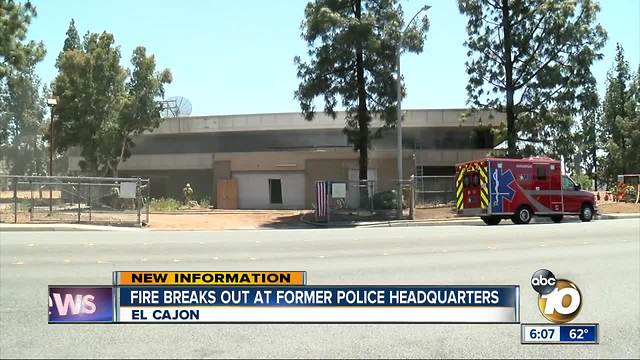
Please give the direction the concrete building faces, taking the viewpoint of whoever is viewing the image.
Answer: facing the viewer

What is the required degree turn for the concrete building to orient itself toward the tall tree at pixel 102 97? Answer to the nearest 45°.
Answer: approximately 90° to its right

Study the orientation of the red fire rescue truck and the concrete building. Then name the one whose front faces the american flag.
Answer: the concrete building

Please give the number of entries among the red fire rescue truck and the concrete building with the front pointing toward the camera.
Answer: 1

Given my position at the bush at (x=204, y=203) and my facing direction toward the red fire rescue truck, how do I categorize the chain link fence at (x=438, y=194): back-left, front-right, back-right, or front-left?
front-left

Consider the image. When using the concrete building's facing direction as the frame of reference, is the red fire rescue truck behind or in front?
in front

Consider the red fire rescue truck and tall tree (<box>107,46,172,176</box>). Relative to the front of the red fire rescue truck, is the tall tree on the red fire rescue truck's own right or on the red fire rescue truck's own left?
on the red fire rescue truck's own left

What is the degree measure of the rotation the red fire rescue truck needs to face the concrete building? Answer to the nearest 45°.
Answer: approximately 90° to its left

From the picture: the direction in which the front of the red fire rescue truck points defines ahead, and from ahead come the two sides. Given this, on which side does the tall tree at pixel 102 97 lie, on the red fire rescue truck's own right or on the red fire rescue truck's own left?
on the red fire rescue truck's own left

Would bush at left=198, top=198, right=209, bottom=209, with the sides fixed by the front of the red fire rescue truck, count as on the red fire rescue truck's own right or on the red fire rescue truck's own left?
on the red fire rescue truck's own left

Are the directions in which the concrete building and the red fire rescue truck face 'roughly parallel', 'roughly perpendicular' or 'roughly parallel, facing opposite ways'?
roughly perpendicular

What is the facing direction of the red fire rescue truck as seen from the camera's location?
facing away from the viewer and to the right of the viewer

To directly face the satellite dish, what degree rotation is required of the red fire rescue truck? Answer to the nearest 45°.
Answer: approximately 90° to its left

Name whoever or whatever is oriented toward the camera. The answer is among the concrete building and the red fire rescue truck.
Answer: the concrete building

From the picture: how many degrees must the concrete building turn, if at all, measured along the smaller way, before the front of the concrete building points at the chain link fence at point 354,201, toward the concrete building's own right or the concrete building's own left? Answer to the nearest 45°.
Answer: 0° — it already faces it

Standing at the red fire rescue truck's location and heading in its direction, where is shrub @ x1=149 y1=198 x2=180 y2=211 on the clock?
The shrub is roughly at 8 o'clock from the red fire rescue truck.
